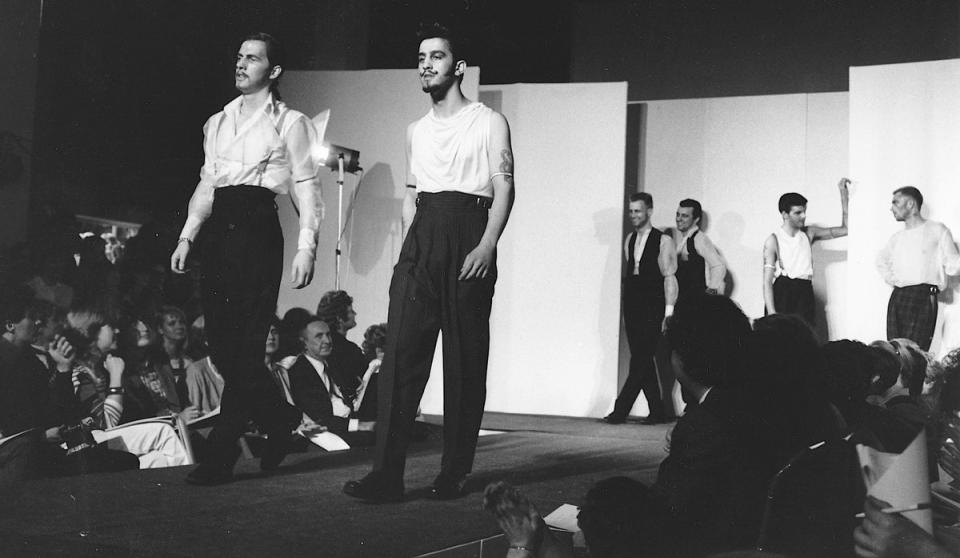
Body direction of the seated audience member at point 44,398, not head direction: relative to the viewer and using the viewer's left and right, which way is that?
facing to the right of the viewer

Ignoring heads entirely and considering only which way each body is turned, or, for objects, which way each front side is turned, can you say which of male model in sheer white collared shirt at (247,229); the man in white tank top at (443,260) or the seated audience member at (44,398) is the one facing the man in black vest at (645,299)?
the seated audience member

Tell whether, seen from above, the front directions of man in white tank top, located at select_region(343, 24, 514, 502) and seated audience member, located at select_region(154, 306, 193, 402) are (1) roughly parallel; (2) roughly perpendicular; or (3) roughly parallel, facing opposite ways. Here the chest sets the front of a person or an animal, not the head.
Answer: roughly perpendicular

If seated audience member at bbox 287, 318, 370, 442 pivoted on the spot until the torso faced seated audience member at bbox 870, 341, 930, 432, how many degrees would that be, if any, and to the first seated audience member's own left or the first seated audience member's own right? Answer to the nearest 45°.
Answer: approximately 45° to the first seated audience member's own left

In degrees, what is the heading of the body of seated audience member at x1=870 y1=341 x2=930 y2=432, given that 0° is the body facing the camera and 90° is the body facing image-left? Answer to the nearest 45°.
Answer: approximately 90°

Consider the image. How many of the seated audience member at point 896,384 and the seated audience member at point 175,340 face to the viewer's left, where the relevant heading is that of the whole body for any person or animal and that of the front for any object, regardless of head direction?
1

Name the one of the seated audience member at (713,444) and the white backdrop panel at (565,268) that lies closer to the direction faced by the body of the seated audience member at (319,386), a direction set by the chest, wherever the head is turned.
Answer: the seated audience member

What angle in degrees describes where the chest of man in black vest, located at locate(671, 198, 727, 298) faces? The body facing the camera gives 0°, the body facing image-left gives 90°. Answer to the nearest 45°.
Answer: approximately 45°

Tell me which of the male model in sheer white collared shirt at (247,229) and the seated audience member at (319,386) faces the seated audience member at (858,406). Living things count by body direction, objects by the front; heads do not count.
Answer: the seated audience member at (319,386)

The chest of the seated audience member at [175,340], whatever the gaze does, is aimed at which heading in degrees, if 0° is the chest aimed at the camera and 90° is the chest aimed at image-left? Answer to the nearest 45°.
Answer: approximately 315°
